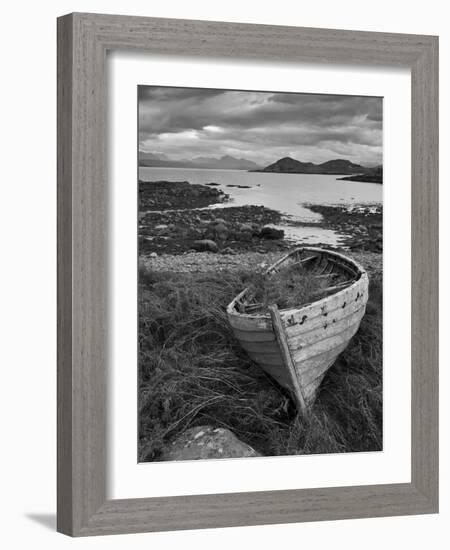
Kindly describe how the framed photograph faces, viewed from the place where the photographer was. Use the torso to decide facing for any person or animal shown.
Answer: facing the viewer and to the right of the viewer
